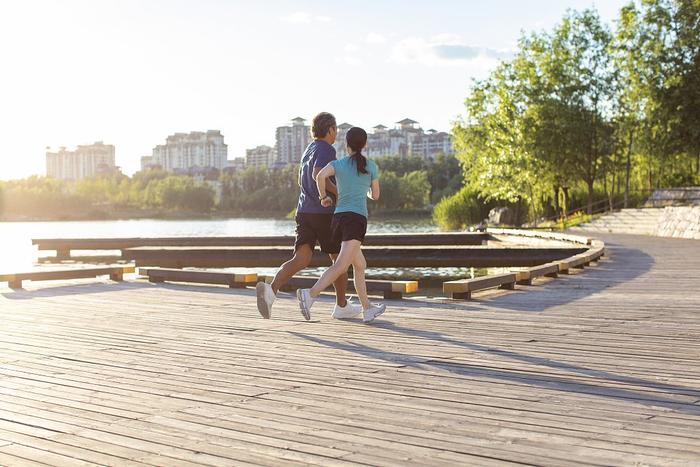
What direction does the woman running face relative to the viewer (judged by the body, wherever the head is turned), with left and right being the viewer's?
facing away from the viewer and to the right of the viewer

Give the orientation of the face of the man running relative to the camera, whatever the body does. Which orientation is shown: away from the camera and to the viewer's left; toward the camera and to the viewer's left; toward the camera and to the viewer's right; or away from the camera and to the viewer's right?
away from the camera and to the viewer's right

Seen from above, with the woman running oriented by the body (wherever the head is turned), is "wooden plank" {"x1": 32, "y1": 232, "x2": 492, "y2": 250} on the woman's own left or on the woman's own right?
on the woman's own left

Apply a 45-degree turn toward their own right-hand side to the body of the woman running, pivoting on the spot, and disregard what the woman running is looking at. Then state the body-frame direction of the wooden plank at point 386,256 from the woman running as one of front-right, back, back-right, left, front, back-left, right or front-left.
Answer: left
